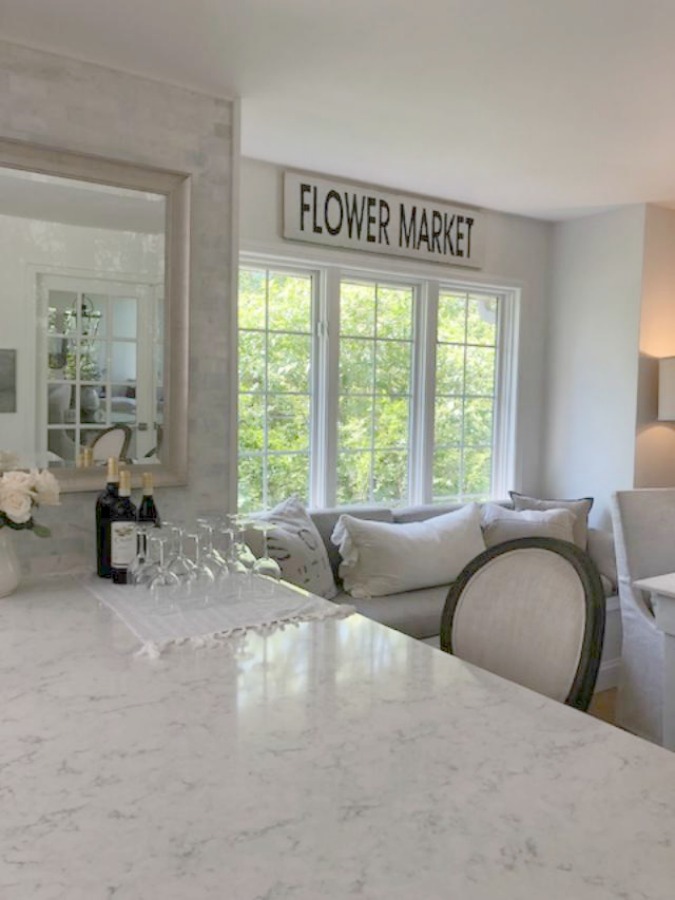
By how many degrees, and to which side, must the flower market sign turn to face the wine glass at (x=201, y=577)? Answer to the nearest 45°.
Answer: approximately 45° to its right

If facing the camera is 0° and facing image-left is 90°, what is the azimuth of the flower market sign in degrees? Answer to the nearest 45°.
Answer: approximately 315°
